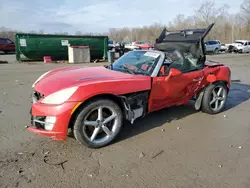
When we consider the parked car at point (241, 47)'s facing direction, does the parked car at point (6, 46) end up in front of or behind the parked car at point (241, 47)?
in front

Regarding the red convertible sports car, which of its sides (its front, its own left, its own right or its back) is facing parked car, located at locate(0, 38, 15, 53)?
right

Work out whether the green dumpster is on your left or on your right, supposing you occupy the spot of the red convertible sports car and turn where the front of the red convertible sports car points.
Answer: on your right

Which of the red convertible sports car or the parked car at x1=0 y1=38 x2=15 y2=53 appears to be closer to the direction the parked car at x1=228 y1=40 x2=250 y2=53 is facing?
the parked car

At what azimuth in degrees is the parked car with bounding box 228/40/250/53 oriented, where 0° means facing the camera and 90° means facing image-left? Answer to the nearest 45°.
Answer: approximately 45°

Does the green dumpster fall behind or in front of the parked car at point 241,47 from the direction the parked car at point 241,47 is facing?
in front

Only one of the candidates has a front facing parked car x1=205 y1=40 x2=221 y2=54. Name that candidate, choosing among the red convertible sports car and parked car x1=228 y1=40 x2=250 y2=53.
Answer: parked car x1=228 y1=40 x2=250 y2=53

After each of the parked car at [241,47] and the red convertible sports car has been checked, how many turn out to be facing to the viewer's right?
0

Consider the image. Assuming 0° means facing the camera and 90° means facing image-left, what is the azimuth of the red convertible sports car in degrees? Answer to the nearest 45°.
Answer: approximately 45°

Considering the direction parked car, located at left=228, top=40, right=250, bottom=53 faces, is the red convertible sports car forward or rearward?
forward
